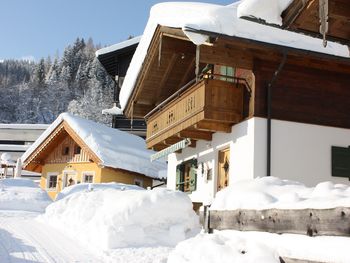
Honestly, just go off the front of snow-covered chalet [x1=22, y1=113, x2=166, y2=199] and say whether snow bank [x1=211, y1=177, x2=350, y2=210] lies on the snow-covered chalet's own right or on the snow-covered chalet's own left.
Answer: on the snow-covered chalet's own left

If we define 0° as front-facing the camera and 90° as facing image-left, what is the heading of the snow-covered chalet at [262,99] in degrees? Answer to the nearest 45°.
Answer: approximately 45°

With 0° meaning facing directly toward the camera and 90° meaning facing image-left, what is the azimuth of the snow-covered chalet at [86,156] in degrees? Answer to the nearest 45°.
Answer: approximately 45°

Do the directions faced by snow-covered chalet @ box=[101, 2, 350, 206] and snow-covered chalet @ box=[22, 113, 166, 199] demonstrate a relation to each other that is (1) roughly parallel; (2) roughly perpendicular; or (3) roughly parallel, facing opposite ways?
roughly parallel

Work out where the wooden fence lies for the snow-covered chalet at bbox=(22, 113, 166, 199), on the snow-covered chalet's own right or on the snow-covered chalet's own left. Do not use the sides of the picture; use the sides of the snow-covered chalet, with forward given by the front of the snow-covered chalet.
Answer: on the snow-covered chalet's own left

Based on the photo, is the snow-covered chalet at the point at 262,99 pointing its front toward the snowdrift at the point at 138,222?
yes

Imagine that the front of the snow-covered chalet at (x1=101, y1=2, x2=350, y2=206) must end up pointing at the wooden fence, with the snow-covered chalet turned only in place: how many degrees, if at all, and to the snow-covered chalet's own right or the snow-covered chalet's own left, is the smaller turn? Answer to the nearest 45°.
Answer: approximately 45° to the snow-covered chalet's own left

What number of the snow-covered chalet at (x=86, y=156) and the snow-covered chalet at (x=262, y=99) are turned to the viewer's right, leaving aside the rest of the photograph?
0

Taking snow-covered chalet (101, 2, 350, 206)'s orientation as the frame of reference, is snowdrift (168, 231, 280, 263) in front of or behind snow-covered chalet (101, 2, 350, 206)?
in front

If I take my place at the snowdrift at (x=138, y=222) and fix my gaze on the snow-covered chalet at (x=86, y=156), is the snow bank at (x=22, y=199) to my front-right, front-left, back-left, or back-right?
front-left
